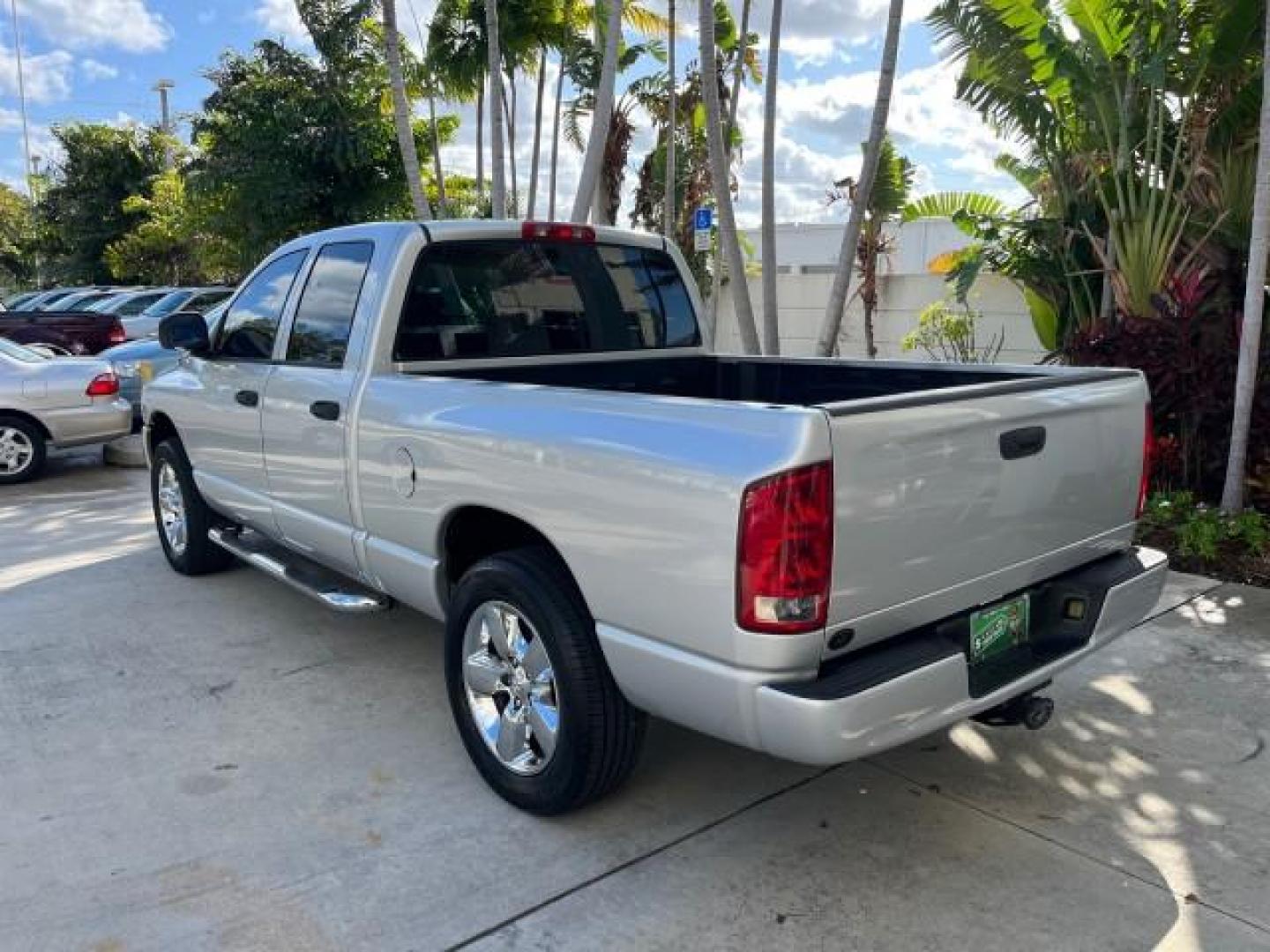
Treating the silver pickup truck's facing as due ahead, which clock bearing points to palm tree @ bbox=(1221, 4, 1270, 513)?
The palm tree is roughly at 3 o'clock from the silver pickup truck.

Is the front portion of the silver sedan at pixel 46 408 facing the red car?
no

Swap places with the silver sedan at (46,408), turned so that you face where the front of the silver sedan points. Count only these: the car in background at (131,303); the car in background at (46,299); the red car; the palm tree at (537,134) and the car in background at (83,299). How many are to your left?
0

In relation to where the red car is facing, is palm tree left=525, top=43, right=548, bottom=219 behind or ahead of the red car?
behind

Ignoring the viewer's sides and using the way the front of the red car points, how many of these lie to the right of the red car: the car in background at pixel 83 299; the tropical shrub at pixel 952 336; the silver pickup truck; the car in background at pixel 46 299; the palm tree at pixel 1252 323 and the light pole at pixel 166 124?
3

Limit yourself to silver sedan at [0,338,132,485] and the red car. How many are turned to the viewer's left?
2

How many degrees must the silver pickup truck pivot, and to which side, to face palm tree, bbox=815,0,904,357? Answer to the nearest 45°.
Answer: approximately 45° to its right

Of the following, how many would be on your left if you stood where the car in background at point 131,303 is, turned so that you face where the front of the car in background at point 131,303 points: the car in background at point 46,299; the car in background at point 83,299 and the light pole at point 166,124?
0

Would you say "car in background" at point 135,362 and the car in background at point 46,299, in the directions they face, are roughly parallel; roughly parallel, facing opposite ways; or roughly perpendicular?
roughly parallel

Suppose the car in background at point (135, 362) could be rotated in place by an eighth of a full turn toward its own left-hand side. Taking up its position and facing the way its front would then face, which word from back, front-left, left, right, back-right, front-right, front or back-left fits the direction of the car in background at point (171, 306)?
back

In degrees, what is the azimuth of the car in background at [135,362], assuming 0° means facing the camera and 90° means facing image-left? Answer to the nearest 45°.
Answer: approximately 45°

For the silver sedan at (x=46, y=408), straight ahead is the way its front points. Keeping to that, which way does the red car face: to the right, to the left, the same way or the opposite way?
the same way

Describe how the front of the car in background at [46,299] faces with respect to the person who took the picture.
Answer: facing the viewer and to the left of the viewer

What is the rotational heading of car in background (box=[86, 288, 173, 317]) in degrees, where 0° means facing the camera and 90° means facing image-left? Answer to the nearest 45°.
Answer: approximately 45°

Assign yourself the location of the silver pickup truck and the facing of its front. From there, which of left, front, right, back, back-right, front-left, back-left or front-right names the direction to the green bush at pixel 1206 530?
right

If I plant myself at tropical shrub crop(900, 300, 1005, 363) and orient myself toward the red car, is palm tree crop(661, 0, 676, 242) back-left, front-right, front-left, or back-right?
front-right
